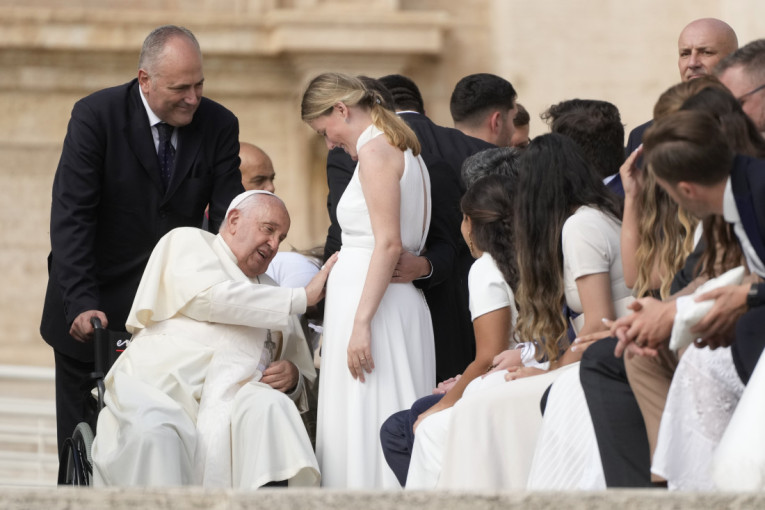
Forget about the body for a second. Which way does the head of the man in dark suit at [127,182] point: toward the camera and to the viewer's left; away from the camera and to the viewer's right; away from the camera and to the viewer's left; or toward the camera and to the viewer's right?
toward the camera and to the viewer's right

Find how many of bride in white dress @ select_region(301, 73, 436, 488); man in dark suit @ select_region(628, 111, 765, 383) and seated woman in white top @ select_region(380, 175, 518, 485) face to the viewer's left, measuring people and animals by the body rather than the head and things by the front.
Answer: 3

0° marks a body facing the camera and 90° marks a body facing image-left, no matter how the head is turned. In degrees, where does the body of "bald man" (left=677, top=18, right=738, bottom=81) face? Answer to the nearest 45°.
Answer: approximately 45°

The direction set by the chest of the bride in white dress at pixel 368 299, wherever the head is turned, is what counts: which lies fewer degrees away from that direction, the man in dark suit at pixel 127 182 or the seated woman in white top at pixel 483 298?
the man in dark suit

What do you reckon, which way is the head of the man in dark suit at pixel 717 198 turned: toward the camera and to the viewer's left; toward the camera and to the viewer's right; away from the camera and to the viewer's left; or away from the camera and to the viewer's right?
away from the camera and to the viewer's left

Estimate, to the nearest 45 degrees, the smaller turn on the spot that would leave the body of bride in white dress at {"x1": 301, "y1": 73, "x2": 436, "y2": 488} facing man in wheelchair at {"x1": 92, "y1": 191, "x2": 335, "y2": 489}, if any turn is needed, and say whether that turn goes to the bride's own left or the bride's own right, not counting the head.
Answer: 0° — they already face them

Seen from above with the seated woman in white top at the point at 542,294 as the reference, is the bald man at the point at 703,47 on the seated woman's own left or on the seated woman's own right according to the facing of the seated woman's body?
on the seated woman's own right

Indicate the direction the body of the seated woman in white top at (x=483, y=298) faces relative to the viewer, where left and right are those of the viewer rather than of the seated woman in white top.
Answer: facing to the left of the viewer

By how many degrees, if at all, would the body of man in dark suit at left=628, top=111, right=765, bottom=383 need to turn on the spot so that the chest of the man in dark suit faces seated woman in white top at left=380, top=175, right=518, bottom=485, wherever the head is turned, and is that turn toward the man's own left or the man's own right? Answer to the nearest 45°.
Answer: approximately 45° to the man's own right

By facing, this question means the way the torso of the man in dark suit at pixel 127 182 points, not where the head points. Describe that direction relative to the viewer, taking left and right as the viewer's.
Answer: facing the viewer and to the right of the viewer

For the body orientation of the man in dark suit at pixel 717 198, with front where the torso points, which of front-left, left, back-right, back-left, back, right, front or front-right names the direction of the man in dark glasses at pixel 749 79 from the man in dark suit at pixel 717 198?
right

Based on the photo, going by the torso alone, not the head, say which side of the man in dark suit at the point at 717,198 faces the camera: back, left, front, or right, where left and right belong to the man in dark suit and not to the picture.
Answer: left

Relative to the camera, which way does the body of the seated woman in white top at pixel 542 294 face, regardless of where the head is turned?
to the viewer's left

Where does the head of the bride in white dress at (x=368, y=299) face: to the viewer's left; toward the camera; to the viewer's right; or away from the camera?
to the viewer's left
